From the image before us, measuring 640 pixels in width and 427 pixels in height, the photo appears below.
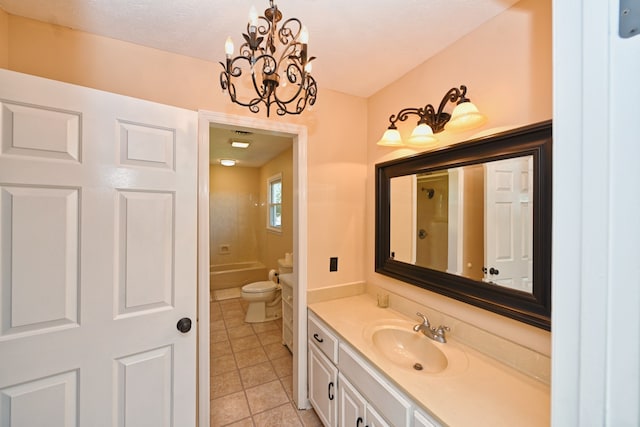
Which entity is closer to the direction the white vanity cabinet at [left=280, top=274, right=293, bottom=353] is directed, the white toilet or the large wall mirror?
the white toilet

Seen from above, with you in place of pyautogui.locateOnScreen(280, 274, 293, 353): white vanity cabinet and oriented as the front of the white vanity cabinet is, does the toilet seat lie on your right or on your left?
on your right

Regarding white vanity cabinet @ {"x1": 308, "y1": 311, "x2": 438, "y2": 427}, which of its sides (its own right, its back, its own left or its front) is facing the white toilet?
right

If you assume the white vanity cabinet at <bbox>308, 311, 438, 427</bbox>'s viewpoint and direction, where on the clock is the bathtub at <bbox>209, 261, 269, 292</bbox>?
The bathtub is roughly at 3 o'clock from the white vanity cabinet.

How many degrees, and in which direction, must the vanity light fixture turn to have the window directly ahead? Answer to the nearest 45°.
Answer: approximately 90° to its right

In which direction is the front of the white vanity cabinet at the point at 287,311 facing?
to the viewer's left
